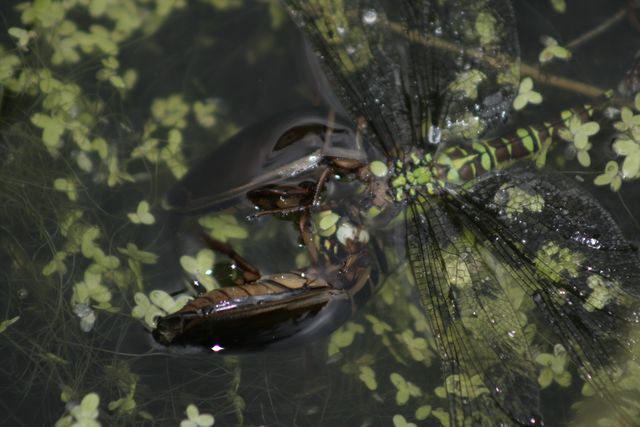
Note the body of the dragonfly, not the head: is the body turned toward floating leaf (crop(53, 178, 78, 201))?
yes

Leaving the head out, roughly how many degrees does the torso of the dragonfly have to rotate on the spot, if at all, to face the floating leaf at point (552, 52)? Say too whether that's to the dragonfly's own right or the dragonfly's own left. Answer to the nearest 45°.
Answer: approximately 135° to the dragonfly's own right

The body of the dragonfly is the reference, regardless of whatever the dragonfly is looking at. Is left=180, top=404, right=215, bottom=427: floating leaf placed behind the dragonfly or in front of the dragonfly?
in front

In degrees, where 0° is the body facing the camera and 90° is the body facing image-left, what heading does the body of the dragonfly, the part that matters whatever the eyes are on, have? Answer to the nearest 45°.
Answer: approximately 90°

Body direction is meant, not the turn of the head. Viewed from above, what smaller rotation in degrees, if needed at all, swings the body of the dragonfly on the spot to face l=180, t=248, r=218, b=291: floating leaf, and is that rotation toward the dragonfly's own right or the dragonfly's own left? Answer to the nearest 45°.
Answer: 0° — it already faces it

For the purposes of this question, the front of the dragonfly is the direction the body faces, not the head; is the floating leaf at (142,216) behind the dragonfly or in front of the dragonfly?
in front

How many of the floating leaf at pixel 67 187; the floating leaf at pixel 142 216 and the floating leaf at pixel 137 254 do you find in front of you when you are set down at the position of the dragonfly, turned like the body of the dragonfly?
3
